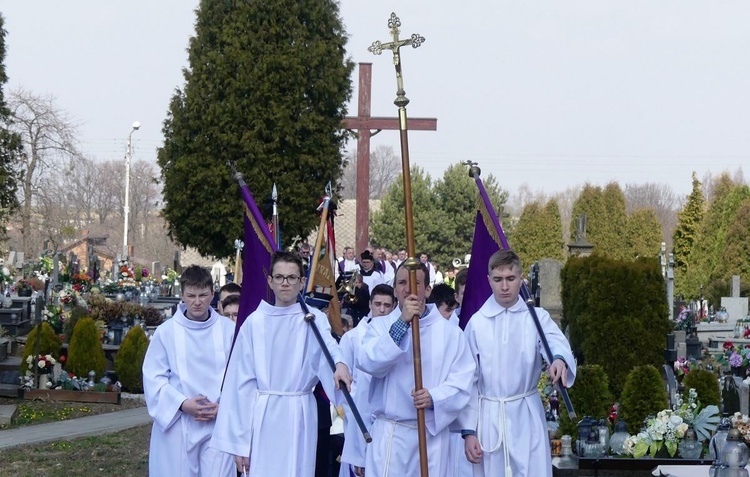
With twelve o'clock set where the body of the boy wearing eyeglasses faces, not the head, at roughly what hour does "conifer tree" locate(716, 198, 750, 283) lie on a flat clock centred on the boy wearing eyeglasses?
The conifer tree is roughly at 7 o'clock from the boy wearing eyeglasses.

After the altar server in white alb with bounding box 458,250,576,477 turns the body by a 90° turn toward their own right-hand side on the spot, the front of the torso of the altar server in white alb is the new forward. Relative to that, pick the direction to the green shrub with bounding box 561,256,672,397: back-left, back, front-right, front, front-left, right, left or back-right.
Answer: right

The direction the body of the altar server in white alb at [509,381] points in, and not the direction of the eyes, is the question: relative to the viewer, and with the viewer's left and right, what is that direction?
facing the viewer

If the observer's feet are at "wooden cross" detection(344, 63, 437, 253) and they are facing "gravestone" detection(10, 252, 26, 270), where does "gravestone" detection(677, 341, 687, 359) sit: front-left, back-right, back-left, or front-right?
back-left

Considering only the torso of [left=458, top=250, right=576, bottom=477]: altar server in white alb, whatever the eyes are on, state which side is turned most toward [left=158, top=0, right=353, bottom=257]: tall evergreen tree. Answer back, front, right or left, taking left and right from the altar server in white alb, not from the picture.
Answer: back

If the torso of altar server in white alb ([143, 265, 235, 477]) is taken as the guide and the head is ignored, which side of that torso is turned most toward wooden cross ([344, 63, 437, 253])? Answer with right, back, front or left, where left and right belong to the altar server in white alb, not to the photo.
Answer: back

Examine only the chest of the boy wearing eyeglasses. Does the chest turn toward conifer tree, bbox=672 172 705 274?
no

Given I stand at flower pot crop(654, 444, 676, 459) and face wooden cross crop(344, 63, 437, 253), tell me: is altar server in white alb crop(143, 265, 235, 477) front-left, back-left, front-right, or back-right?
back-left

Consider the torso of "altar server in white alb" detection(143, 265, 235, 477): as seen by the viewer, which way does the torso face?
toward the camera

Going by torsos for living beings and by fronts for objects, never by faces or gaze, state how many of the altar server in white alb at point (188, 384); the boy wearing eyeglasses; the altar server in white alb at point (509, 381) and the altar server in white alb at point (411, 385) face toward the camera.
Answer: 4

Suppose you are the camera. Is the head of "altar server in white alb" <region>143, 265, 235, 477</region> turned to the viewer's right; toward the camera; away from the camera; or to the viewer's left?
toward the camera

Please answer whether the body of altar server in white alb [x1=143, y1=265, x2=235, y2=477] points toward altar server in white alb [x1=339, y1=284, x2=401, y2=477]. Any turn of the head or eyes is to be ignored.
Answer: no

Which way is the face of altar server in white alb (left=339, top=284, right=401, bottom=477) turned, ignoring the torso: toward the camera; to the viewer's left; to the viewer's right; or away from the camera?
toward the camera

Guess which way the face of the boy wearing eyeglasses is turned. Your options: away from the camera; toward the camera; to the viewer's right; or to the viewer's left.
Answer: toward the camera

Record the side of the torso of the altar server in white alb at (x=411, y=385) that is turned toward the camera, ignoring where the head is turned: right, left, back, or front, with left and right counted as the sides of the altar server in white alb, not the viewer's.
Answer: front
